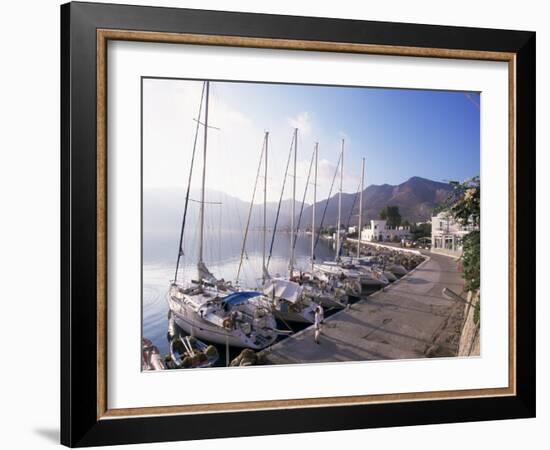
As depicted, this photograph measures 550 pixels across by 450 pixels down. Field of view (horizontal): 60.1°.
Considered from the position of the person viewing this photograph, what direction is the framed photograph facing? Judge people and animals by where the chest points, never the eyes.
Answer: facing the viewer and to the right of the viewer
